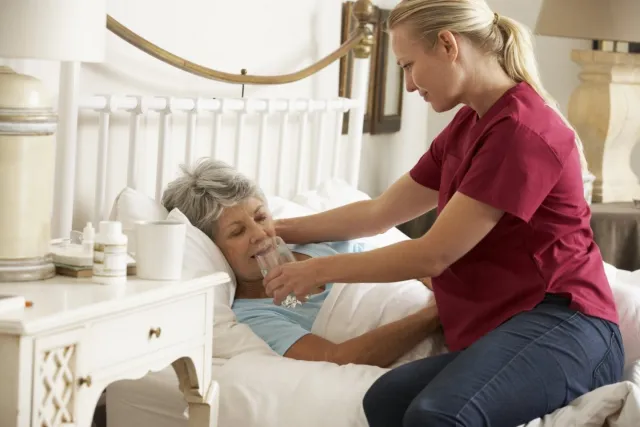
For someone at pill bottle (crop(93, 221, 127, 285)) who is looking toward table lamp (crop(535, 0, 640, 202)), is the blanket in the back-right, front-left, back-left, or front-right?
front-right

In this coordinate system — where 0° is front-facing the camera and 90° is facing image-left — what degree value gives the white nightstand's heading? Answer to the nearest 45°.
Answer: approximately 315°

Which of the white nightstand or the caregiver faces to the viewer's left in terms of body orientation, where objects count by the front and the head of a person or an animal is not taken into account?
the caregiver

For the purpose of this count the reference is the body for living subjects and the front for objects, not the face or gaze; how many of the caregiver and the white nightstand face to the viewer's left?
1

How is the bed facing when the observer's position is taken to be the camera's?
facing the viewer and to the right of the viewer

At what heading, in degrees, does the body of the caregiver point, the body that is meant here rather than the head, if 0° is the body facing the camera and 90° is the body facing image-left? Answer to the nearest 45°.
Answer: approximately 90°

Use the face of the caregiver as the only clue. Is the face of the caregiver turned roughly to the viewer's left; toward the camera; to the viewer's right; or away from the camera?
to the viewer's left

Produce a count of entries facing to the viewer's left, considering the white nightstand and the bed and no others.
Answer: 0

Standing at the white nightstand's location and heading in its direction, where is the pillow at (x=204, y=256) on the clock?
The pillow is roughly at 8 o'clock from the white nightstand.
